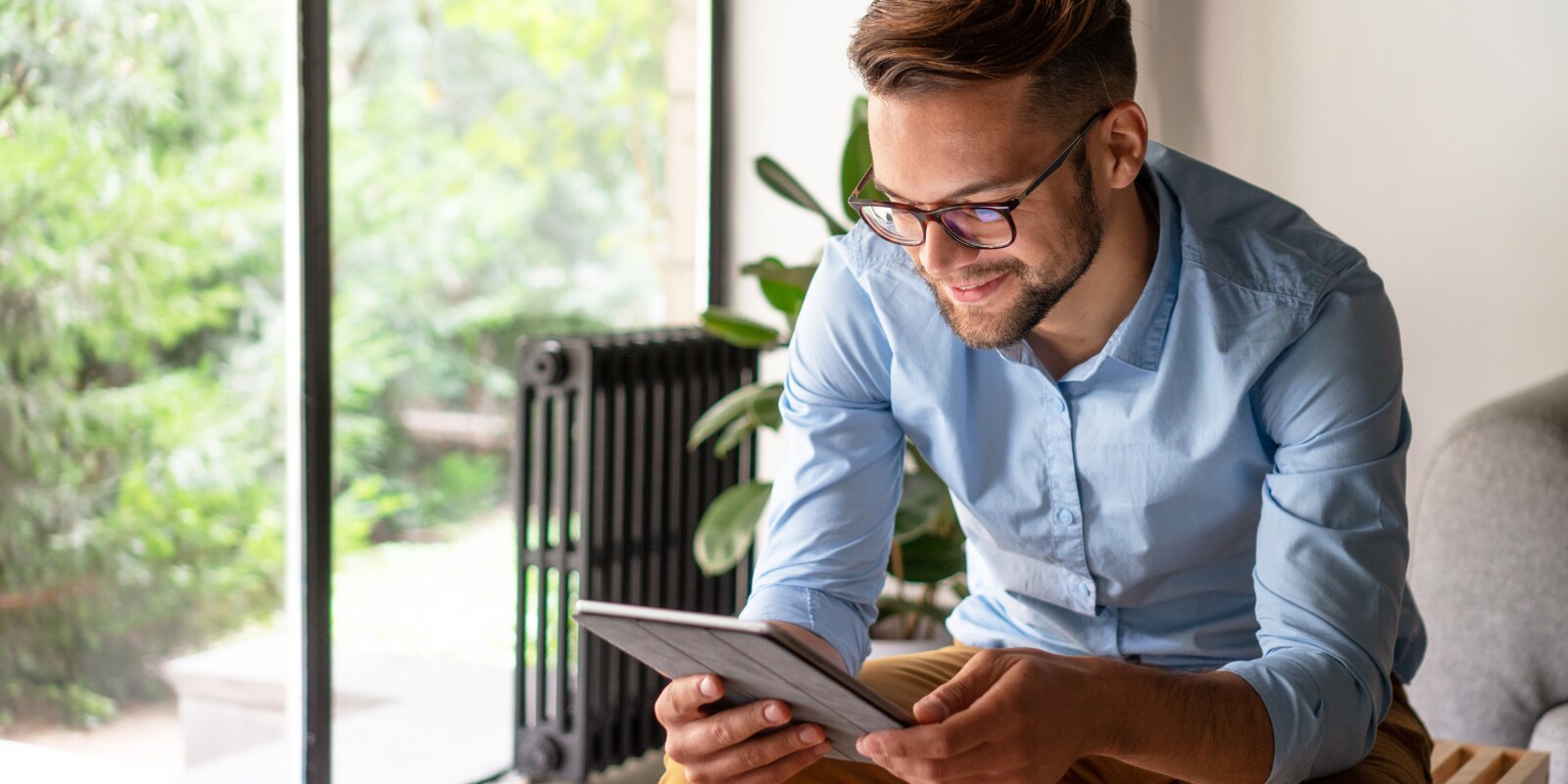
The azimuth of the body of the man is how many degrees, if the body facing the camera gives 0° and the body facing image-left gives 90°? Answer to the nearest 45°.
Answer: approximately 45°

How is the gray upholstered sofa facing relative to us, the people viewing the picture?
facing the viewer and to the left of the viewer

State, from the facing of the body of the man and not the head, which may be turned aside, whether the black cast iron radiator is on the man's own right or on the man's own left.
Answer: on the man's own right

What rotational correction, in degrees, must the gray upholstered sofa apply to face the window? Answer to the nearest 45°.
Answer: approximately 45° to its right

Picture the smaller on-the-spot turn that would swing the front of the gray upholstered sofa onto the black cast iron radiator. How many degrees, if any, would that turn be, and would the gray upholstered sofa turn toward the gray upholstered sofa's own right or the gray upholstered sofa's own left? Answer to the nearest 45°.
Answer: approximately 45° to the gray upholstered sofa's own right

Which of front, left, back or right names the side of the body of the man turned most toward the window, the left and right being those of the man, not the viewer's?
right

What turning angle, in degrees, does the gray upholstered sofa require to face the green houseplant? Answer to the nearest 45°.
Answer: approximately 45° to its right

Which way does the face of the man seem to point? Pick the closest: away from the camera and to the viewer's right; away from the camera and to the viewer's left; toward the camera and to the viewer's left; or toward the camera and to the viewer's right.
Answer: toward the camera and to the viewer's left
